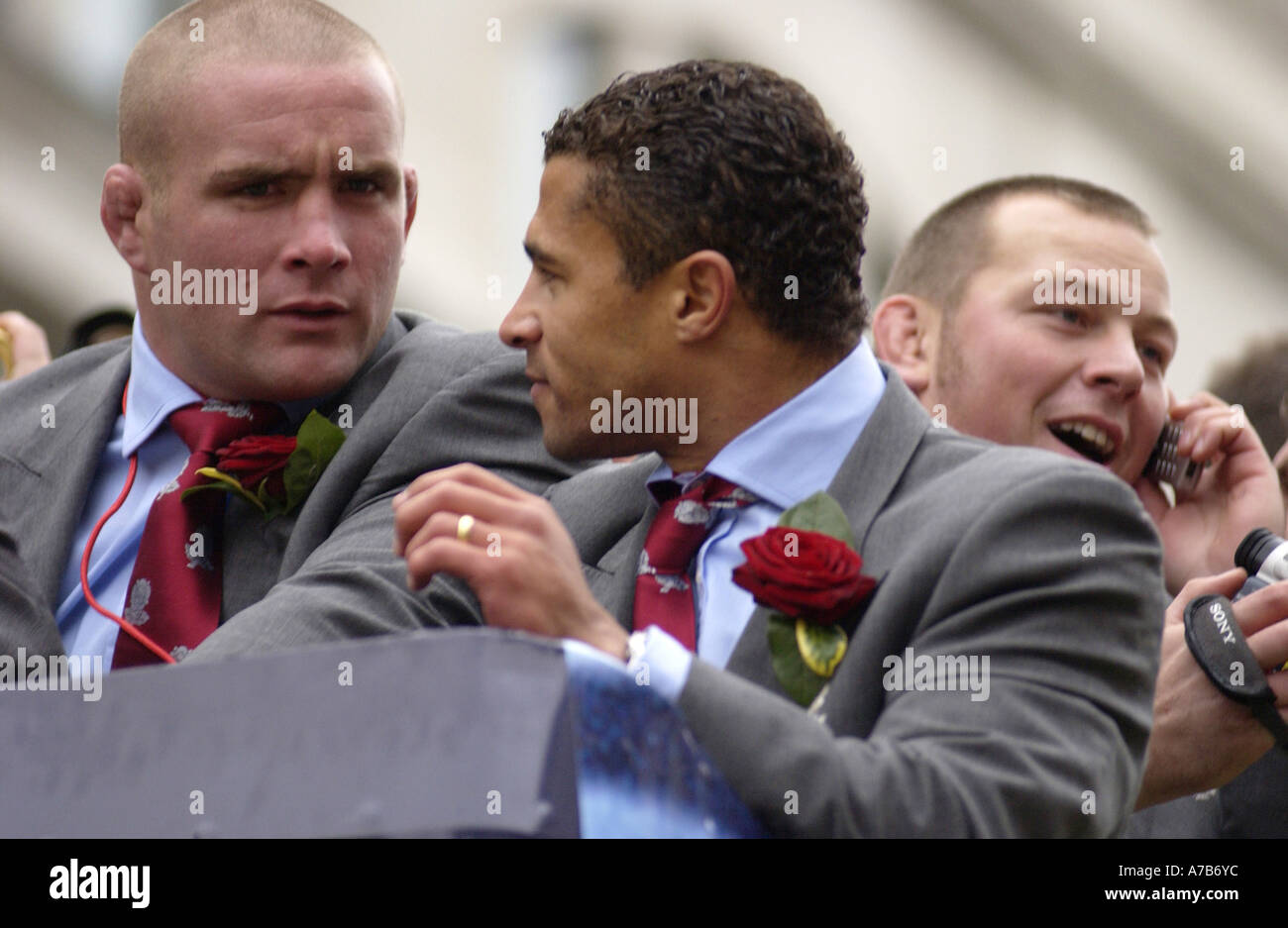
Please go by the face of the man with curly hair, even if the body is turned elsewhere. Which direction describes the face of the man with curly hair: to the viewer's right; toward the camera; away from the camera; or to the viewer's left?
to the viewer's left

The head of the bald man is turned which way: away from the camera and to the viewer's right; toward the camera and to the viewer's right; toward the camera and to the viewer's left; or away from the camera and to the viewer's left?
toward the camera and to the viewer's right

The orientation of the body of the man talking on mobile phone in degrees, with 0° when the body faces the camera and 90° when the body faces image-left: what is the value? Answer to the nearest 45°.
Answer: approximately 315°

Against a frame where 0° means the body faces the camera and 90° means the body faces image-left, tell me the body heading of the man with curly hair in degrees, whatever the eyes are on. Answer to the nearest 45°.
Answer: approximately 45°

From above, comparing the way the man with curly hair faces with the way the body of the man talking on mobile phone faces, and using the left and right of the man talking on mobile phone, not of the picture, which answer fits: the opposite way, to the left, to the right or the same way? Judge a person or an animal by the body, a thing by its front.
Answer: to the right

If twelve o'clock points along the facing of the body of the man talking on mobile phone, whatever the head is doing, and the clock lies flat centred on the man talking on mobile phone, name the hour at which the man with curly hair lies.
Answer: The man with curly hair is roughly at 2 o'clock from the man talking on mobile phone.

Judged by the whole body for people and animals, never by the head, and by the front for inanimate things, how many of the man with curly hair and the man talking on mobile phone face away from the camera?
0

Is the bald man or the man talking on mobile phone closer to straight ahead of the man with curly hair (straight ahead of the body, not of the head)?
the bald man

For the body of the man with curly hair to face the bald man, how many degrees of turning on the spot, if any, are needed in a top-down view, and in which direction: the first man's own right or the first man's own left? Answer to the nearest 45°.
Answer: approximately 90° to the first man's own right

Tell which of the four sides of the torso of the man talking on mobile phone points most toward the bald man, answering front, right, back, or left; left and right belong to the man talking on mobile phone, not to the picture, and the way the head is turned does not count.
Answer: right

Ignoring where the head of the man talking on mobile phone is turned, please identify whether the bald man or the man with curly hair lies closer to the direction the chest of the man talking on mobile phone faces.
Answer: the man with curly hair

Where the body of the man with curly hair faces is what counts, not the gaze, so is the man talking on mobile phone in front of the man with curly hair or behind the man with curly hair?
behind
